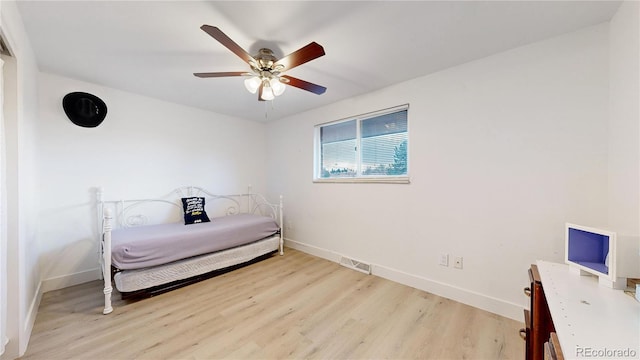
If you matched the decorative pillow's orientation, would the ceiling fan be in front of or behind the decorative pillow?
in front

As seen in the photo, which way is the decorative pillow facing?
toward the camera

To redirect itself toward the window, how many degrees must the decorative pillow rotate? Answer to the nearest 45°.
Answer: approximately 45° to its left

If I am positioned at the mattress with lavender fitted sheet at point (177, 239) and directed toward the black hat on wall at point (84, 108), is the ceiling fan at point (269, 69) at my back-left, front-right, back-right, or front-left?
back-left

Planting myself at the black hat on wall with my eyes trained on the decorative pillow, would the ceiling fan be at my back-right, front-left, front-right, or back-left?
front-right

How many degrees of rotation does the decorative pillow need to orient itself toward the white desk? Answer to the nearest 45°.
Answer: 0° — it already faces it

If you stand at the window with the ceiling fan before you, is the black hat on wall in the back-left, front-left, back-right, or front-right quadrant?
front-right
